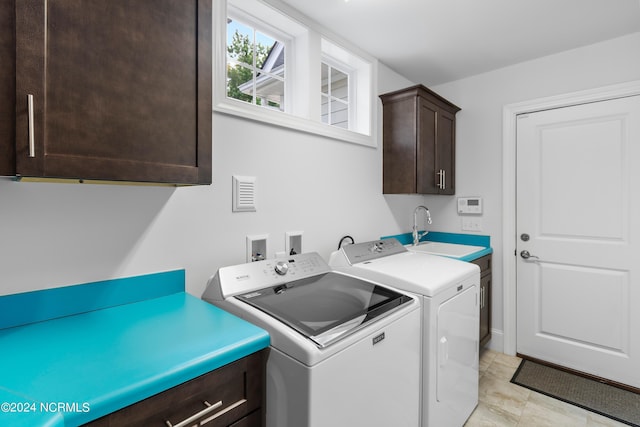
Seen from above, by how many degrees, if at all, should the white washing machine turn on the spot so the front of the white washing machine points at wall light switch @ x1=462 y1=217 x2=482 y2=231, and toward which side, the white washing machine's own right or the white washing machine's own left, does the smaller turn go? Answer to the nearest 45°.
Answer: approximately 90° to the white washing machine's own left

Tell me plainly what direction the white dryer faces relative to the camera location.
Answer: facing the viewer and to the right of the viewer

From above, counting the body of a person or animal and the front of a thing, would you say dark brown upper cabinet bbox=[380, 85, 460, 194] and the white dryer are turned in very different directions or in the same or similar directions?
same or similar directions

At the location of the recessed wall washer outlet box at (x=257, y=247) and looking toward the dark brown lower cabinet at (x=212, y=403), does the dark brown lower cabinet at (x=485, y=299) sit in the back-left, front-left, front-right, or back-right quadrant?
back-left

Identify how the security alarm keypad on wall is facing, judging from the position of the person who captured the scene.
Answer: facing the viewer

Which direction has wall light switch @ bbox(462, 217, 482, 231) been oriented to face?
toward the camera

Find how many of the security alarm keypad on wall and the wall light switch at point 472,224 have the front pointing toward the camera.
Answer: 2

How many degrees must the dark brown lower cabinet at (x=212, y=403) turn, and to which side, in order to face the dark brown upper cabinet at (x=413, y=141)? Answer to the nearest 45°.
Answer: approximately 90° to its left

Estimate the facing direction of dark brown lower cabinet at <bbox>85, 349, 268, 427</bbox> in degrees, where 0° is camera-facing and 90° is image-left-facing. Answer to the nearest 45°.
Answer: approximately 315°

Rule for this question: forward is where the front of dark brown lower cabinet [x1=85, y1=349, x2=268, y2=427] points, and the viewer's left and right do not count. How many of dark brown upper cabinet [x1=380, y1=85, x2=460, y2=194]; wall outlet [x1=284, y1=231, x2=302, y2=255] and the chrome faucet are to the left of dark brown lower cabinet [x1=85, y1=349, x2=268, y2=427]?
3

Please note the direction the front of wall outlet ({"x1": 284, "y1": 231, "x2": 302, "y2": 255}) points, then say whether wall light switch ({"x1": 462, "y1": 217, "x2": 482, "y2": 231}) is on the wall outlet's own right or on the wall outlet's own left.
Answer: on the wall outlet's own left

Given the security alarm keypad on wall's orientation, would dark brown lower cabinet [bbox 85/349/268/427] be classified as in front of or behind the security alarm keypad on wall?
in front

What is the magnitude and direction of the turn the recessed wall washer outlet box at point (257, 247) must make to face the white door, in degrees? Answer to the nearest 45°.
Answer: approximately 45° to its left

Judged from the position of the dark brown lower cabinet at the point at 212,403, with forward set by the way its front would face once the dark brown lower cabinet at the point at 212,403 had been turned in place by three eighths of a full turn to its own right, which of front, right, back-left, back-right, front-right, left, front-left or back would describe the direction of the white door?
back

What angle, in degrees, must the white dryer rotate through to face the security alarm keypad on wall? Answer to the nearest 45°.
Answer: approximately 135° to its left

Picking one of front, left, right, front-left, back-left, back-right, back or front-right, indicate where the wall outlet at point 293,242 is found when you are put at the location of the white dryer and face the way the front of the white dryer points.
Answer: back-right

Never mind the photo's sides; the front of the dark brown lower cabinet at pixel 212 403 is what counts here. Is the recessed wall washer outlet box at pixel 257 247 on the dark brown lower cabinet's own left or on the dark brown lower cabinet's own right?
on the dark brown lower cabinet's own left

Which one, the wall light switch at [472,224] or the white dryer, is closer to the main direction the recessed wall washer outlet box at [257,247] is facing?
the white dryer

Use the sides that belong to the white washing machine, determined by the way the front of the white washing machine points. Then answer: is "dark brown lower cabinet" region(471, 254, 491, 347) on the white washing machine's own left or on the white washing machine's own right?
on the white washing machine's own left

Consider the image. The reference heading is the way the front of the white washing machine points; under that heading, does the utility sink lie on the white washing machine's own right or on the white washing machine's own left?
on the white washing machine's own left
